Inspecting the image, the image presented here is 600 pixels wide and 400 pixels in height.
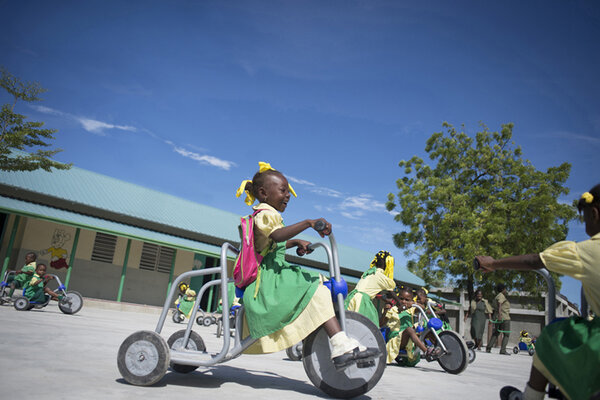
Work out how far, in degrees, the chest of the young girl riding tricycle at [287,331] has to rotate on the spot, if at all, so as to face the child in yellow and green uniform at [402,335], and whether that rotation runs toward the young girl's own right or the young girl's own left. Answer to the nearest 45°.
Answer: approximately 45° to the young girl's own left

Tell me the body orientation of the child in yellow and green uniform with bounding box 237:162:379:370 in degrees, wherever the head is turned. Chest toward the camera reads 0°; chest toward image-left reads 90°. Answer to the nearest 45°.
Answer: approximately 270°

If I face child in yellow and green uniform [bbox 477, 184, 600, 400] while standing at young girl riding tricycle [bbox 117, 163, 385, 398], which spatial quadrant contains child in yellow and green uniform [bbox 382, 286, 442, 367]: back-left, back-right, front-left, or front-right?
back-left

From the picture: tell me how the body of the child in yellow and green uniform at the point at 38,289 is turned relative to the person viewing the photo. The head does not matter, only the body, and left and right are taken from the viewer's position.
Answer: facing the viewer and to the right of the viewer

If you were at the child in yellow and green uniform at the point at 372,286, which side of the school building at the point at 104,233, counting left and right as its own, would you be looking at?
front

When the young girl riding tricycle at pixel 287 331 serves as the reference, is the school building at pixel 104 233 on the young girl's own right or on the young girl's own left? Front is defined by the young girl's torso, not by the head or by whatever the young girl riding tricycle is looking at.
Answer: on the young girl's own left

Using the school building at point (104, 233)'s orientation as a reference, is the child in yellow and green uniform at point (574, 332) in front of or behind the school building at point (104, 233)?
in front
